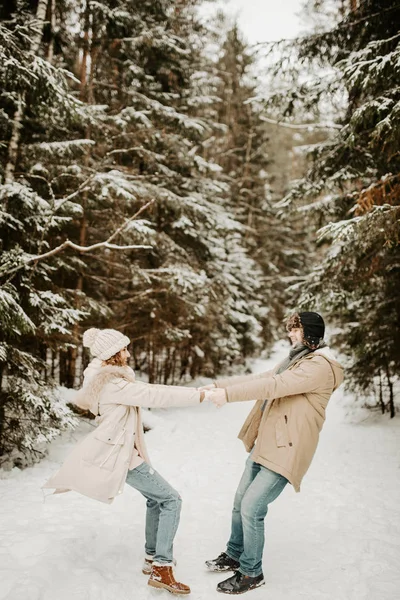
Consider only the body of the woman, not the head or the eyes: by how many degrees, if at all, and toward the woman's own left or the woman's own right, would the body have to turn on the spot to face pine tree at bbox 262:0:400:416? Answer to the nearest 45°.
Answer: approximately 45° to the woman's own left

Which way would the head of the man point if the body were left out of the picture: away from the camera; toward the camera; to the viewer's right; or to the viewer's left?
to the viewer's left

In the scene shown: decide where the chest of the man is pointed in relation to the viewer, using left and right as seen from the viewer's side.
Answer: facing to the left of the viewer

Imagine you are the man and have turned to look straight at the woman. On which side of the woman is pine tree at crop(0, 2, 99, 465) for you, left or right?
right

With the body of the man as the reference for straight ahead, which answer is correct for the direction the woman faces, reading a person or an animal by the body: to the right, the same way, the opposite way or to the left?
the opposite way

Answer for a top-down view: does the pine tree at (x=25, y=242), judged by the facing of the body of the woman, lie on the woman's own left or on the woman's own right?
on the woman's own left

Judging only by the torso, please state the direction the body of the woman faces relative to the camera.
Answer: to the viewer's right

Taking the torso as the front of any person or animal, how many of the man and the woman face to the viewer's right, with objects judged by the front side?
1

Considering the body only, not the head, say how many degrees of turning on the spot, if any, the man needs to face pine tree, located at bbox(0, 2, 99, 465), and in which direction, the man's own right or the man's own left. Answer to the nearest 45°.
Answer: approximately 45° to the man's own right

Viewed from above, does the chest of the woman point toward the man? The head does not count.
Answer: yes

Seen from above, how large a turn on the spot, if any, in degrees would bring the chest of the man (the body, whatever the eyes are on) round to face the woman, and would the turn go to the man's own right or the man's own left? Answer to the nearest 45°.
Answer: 0° — they already face them
